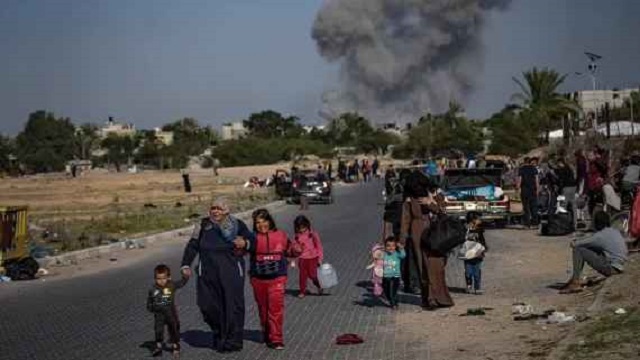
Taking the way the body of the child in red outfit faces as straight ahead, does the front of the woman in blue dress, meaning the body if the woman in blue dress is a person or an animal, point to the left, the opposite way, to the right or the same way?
the same way

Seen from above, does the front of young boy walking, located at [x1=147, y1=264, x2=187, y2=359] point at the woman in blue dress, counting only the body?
no

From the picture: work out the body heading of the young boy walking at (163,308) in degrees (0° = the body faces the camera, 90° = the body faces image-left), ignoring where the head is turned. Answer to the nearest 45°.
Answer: approximately 0°

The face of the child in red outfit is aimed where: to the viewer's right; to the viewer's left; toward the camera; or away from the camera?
toward the camera

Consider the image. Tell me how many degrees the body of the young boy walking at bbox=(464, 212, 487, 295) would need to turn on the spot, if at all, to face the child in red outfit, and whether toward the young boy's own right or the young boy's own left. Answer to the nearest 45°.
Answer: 0° — they already face them

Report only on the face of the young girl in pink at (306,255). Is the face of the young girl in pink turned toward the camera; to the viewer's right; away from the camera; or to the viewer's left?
toward the camera

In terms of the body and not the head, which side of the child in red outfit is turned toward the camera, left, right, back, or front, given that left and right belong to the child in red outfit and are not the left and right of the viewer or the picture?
front

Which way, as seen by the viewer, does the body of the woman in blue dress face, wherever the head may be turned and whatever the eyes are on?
toward the camera

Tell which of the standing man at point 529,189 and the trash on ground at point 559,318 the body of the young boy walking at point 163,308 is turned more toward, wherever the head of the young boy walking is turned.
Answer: the trash on ground

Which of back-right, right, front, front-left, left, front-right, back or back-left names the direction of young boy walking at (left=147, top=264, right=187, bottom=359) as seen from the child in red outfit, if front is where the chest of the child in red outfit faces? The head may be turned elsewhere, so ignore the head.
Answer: right
